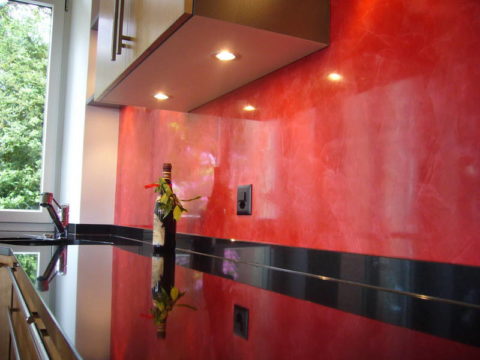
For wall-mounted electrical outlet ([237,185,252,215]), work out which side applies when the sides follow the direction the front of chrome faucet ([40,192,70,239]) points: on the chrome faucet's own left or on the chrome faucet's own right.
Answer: on the chrome faucet's own left

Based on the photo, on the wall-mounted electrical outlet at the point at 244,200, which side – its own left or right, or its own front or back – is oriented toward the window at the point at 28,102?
right

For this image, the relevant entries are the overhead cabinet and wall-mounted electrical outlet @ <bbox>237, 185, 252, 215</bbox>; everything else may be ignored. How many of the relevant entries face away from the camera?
0

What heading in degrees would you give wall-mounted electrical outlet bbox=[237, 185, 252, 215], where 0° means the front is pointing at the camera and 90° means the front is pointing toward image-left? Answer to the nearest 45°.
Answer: approximately 45°

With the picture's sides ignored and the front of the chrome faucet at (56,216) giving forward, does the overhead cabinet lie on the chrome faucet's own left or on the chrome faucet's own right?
on the chrome faucet's own left
